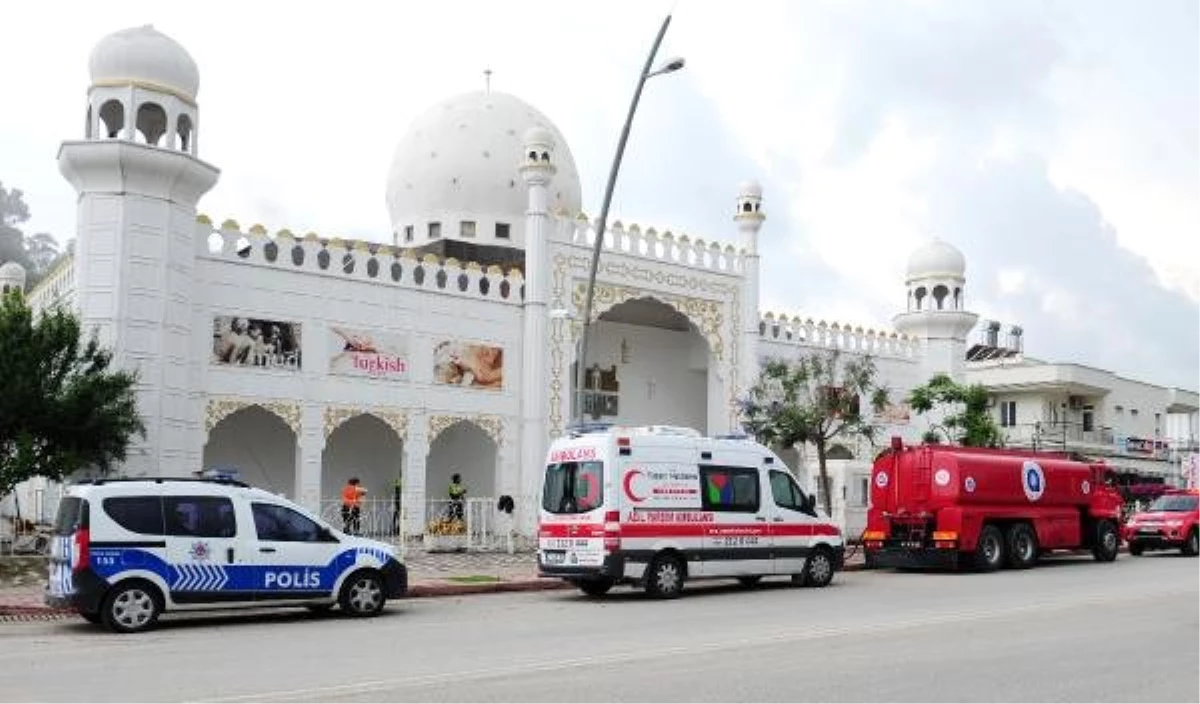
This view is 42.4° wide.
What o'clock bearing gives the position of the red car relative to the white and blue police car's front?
The red car is roughly at 11 o'clock from the white and blue police car.

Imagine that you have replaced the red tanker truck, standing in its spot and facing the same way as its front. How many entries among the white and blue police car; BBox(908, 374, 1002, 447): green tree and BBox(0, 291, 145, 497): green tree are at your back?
2

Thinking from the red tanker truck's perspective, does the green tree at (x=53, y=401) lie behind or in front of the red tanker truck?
behind

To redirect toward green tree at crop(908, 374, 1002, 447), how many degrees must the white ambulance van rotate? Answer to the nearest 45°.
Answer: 0° — it already faces it

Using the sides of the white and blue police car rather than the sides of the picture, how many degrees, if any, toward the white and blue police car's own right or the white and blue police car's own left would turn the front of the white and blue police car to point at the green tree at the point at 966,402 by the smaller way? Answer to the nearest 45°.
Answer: approximately 45° to the white and blue police car's own left

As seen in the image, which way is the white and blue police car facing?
to the viewer's right

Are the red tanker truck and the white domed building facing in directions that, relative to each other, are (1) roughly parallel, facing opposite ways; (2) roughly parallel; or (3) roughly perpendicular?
roughly perpendicular

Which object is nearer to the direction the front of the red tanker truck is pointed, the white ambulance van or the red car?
the red car

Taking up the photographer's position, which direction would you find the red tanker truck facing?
facing away from the viewer and to the right of the viewer

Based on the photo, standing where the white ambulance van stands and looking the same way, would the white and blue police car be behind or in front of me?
behind

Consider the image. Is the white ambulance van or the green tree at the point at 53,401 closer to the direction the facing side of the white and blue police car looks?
the white ambulance van
